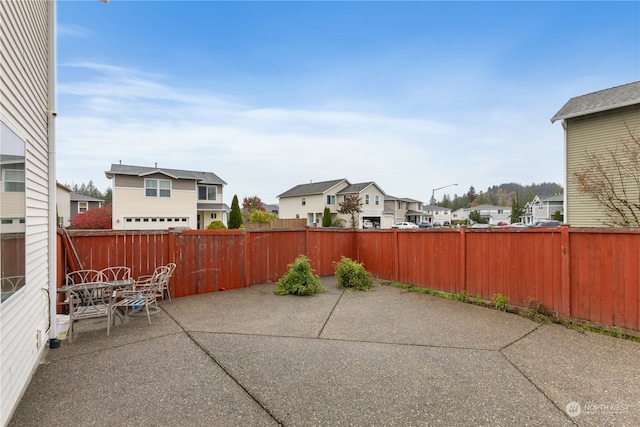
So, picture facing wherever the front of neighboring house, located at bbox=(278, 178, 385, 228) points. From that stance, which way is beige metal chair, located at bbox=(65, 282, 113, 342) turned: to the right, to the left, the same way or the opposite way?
the opposite way

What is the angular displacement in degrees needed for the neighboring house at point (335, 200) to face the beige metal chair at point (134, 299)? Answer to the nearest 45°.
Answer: approximately 45° to its right

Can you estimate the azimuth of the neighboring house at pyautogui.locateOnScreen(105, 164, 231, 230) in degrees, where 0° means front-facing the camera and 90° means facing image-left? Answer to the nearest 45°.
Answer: approximately 0°

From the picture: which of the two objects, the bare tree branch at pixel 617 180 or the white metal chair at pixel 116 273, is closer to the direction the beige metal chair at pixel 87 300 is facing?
the white metal chair

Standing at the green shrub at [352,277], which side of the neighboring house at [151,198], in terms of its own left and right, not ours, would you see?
front

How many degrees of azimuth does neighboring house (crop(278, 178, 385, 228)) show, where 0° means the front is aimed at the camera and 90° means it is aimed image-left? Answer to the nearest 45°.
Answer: approximately 315°

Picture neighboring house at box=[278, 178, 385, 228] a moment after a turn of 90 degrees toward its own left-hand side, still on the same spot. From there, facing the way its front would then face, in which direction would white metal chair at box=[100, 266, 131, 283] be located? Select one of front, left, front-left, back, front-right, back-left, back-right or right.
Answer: back-right

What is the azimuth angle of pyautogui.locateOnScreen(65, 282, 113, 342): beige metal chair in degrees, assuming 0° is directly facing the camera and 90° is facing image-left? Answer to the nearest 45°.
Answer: approximately 180°

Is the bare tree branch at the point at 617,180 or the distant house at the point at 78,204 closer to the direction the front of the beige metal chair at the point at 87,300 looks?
the distant house

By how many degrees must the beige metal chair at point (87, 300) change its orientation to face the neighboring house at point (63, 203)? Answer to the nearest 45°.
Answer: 0° — it already faces it

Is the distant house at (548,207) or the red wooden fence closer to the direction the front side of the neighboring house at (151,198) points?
the red wooden fence

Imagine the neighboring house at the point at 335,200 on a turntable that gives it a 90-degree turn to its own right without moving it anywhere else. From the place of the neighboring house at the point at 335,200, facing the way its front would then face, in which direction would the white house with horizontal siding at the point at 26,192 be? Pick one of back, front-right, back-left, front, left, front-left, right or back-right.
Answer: front-left

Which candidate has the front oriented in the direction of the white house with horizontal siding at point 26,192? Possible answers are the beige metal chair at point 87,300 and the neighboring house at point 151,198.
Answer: the neighboring house at point 151,198

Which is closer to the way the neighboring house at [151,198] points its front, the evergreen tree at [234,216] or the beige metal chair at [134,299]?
the beige metal chair

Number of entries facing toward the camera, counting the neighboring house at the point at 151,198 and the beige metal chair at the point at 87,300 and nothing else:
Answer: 1

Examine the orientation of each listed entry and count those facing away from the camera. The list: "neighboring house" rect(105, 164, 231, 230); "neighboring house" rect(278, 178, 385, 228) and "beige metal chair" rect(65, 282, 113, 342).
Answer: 1

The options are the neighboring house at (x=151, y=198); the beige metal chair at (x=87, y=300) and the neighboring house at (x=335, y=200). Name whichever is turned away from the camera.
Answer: the beige metal chair

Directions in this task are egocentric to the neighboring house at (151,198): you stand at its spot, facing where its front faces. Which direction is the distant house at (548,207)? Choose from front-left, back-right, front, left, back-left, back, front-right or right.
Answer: left

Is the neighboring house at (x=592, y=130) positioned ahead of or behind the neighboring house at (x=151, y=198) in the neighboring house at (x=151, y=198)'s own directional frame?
ahead
